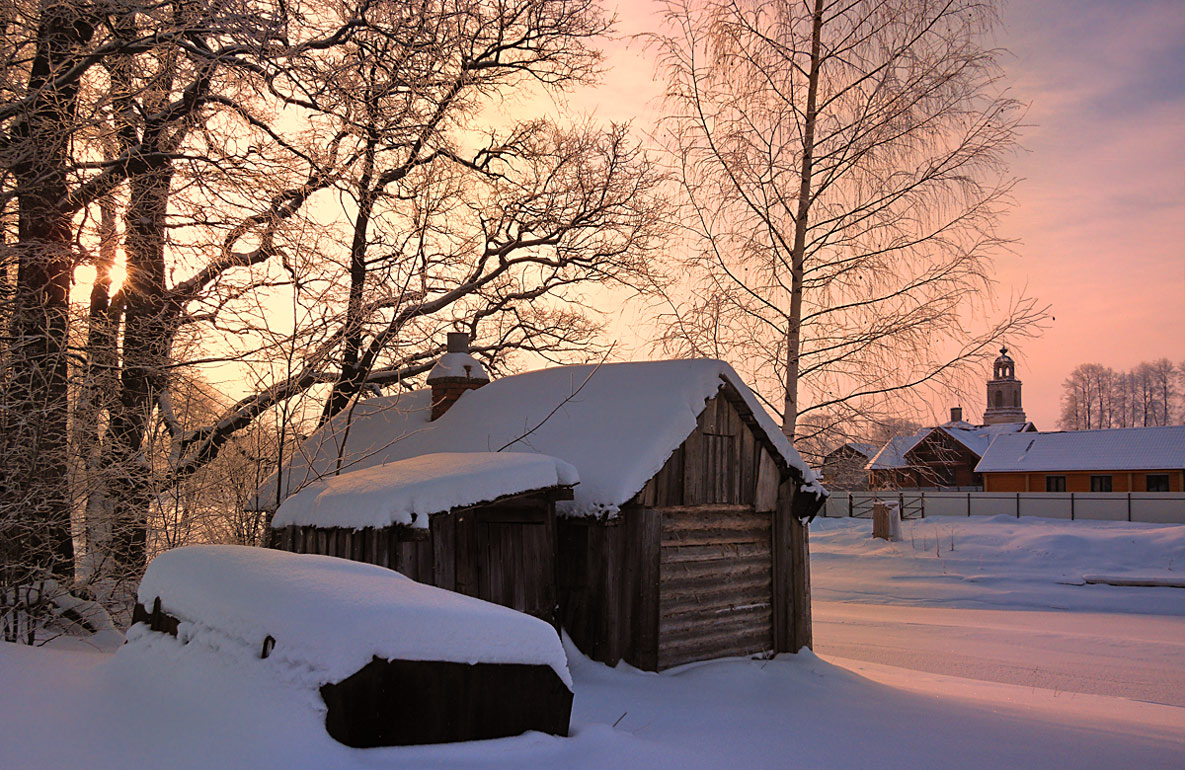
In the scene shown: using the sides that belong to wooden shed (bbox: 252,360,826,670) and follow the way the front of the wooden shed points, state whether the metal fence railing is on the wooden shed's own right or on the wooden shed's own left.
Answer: on the wooden shed's own left

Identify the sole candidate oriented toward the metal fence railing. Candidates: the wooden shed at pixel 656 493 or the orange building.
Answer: the orange building

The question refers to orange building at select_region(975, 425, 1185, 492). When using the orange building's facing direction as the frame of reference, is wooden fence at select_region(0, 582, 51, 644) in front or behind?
in front

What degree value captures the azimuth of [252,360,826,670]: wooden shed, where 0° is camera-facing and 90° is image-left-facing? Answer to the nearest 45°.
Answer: approximately 315°

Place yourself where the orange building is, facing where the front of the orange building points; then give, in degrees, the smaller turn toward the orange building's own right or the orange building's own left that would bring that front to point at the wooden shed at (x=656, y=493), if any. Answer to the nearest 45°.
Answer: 0° — it already faces it

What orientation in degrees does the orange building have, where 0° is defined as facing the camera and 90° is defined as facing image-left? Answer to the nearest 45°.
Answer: approximately 0°

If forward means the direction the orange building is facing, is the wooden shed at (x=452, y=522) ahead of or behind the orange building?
ahead

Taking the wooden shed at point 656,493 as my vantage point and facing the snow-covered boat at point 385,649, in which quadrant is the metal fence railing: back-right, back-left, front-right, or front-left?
back-left

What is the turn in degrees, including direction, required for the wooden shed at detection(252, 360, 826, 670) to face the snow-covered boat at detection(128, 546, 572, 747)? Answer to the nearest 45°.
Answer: approximately 45° to its right
